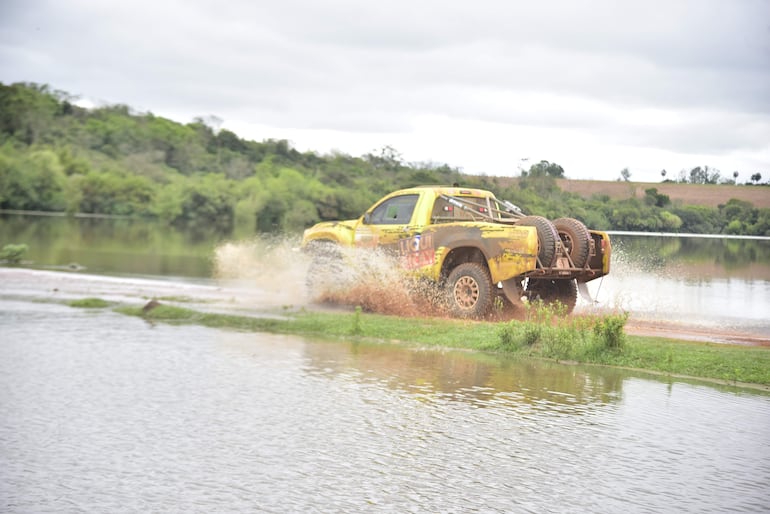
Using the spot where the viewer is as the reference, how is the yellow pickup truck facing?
facing away from the viewer and to the left of the viewer

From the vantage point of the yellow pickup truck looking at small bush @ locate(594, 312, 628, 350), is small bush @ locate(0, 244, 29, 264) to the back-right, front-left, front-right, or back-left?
back-right

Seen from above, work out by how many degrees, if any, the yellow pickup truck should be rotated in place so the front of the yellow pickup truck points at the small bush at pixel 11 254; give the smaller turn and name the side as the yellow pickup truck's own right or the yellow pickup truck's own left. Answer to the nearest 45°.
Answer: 0° — it already faces it

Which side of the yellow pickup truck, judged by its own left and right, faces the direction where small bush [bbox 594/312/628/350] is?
back
